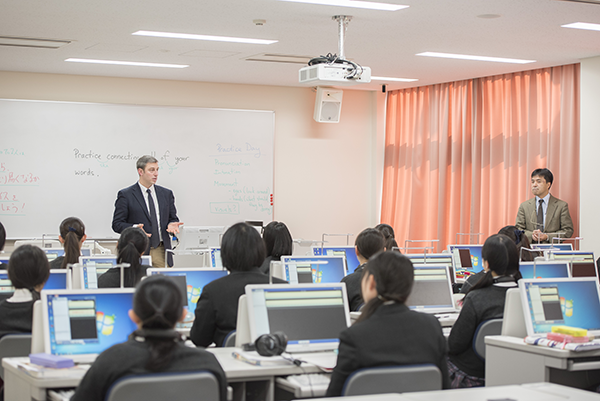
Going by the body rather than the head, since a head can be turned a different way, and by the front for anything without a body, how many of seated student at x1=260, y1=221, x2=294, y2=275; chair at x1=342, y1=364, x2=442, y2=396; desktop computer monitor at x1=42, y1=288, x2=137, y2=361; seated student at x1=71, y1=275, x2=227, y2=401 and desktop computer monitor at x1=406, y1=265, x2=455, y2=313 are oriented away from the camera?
3

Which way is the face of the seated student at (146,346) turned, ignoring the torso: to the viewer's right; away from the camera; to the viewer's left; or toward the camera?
away from the camera

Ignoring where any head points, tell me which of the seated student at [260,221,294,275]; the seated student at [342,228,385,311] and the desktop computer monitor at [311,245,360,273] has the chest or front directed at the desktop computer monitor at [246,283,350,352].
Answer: the desktop computer monitor at [311,245,360,273]

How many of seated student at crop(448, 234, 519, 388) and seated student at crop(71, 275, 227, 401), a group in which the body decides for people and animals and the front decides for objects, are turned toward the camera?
0

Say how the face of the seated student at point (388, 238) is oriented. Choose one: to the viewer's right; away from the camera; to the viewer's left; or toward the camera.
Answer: away from the camera

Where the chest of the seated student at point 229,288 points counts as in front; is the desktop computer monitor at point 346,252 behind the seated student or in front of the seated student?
in front

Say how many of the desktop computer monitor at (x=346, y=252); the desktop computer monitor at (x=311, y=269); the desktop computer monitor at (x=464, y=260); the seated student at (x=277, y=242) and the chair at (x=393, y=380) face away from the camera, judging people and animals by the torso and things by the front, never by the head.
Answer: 2

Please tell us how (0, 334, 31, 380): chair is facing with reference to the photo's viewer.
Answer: facing away from the viewer

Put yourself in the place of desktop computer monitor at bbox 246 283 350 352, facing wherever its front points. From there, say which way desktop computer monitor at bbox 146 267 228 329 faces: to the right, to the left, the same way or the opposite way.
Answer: the same way

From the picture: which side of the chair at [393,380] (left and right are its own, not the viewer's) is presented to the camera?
back

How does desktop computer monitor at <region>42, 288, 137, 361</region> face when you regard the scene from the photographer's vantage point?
facing the viewer

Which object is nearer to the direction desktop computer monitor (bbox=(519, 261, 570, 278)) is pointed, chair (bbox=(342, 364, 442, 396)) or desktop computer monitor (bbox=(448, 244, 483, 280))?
the chair

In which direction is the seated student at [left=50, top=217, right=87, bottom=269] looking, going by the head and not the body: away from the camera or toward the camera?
away from the camera

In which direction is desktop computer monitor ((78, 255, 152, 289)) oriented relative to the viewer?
toward the camera
